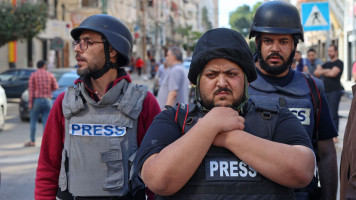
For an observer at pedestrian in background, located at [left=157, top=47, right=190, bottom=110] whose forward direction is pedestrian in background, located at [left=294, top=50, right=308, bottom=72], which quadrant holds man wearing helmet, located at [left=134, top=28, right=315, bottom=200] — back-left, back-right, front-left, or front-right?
back-right

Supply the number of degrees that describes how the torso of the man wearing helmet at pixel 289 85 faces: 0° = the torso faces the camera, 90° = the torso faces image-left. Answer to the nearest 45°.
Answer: approximately 0°

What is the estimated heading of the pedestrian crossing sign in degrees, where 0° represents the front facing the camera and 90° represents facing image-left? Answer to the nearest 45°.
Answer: approximately 0°

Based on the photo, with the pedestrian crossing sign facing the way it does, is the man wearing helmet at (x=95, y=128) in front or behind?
in front

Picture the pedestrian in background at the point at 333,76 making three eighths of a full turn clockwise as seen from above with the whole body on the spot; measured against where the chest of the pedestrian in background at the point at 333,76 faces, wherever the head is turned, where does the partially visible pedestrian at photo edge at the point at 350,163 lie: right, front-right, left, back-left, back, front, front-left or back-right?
back

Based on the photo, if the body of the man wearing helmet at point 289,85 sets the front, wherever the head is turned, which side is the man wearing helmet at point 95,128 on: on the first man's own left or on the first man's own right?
on the first man's own right

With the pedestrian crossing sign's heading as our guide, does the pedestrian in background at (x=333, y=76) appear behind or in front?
in front
